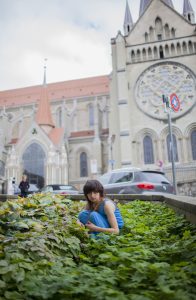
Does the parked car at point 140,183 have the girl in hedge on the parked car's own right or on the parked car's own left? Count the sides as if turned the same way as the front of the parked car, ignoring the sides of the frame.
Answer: on the parked car's own left

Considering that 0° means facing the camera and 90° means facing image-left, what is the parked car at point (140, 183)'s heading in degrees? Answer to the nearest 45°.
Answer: approximately 135°

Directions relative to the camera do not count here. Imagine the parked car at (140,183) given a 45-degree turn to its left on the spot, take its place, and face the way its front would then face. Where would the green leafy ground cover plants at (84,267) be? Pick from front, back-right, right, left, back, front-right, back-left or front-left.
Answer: left
